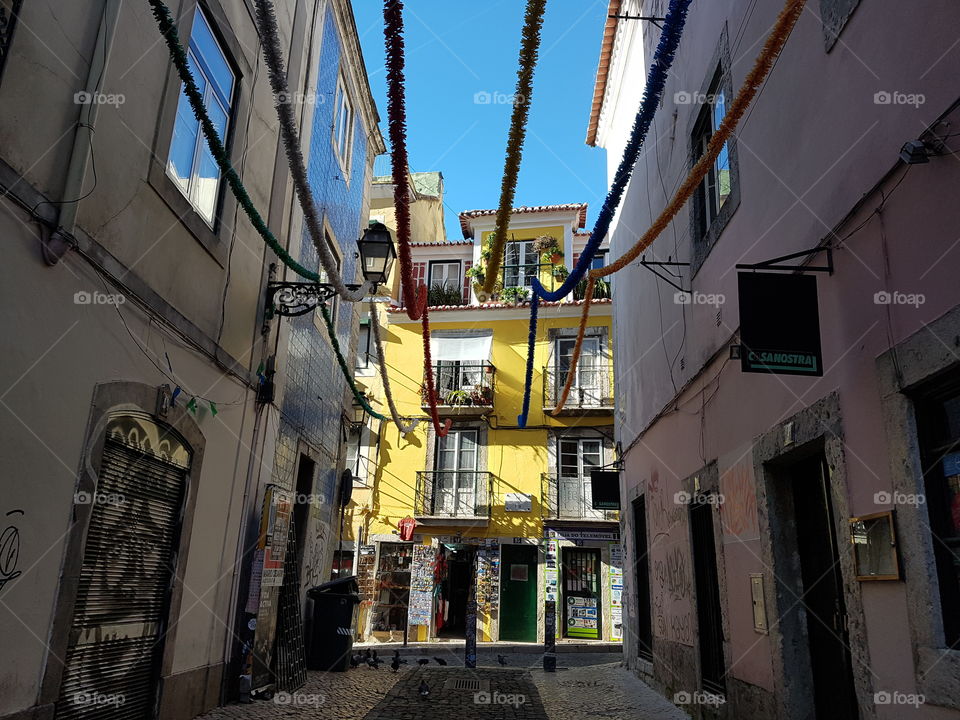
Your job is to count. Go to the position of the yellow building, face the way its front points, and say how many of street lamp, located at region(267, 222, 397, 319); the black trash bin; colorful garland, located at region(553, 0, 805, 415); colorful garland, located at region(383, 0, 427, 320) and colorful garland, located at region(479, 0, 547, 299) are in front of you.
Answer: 5

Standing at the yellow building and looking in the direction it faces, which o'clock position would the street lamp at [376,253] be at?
The street lamp is roughly at 12 o'clock from the yellow building.

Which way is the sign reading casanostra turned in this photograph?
toward the camera

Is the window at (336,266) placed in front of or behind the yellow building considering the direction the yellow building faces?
in front

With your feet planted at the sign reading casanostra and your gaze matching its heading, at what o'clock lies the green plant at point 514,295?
The green plant is roughly at 5 o'clock from the sign reading casanostra.

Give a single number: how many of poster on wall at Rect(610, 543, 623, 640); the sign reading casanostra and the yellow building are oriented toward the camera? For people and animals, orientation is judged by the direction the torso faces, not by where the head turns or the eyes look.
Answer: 3

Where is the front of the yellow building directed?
toward the camera

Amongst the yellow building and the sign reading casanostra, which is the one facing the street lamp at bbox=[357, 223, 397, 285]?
the yellow building

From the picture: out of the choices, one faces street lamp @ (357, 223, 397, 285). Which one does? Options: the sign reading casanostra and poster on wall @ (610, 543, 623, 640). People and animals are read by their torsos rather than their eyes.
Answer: the poster on wall

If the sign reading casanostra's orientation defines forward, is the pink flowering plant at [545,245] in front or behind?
behind

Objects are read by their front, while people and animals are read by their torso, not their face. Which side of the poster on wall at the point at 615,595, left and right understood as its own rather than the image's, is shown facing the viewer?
front

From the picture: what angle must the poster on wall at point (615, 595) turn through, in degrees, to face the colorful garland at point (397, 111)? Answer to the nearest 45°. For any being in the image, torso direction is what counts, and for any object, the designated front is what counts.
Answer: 0° — it already faces it

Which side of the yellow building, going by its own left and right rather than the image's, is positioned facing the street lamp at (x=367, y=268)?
front
